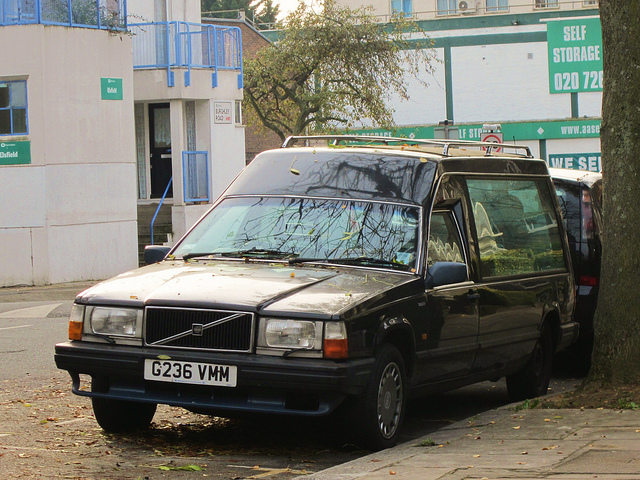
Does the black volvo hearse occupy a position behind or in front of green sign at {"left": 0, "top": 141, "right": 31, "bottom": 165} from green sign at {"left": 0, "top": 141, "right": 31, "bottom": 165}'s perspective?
in front

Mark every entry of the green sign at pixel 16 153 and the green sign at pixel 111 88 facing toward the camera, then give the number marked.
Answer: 2

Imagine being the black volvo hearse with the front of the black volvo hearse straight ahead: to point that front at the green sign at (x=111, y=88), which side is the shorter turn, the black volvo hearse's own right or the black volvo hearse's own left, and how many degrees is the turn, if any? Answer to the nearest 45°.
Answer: approximately 135° to the black volvo hearse's own right

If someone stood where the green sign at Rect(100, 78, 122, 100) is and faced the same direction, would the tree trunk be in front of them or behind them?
in front

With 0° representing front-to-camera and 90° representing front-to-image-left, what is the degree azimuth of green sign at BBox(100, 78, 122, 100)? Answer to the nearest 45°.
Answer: approximately 0°

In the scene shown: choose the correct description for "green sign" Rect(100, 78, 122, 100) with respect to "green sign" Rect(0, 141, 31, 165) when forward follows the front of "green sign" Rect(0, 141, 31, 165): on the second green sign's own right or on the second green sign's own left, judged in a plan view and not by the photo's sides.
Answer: on the second green sign's own left

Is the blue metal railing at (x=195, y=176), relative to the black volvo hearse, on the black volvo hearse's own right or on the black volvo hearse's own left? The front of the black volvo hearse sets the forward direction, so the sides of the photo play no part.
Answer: on the black volvo hearse's own right

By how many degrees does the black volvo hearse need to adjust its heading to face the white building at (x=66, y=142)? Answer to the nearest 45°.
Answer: approximately 135° to its right

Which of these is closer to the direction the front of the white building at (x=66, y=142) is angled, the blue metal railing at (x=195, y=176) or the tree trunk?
the tree trunk

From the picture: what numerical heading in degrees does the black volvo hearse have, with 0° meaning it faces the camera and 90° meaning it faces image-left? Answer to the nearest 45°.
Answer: approximately 45°
